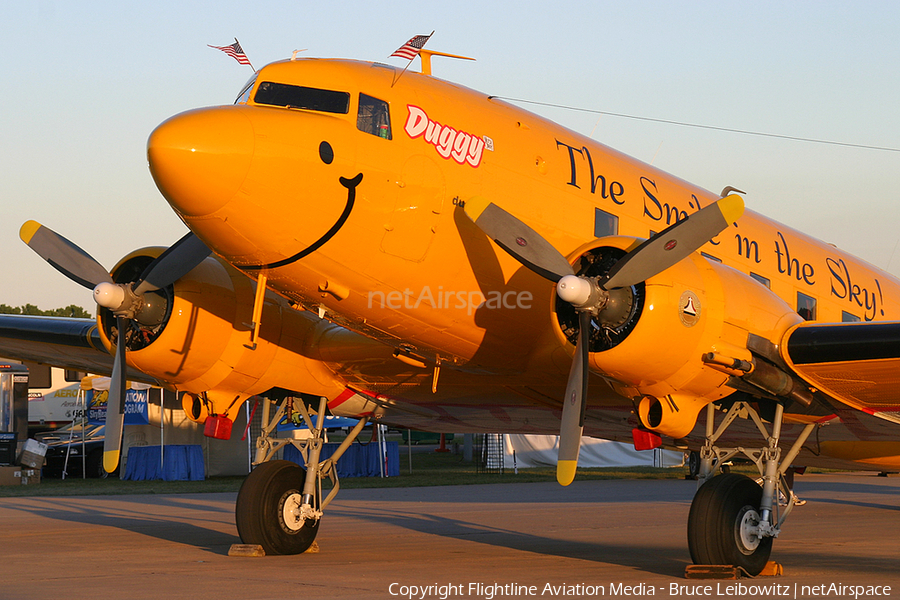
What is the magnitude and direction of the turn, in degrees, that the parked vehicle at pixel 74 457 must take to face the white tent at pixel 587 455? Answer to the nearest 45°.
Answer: approximately 135° to its left

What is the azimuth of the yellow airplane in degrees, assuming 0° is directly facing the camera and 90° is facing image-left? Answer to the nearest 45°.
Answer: approximately 45°

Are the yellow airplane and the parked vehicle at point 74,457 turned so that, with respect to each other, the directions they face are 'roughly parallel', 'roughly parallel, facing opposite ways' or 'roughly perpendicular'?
roughly parallel

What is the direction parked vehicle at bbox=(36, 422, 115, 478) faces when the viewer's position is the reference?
facing the viewer and to the left of the viewer

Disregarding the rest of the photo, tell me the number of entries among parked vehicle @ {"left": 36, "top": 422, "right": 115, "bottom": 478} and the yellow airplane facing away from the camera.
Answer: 0

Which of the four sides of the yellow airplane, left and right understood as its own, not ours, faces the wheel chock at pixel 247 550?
right
